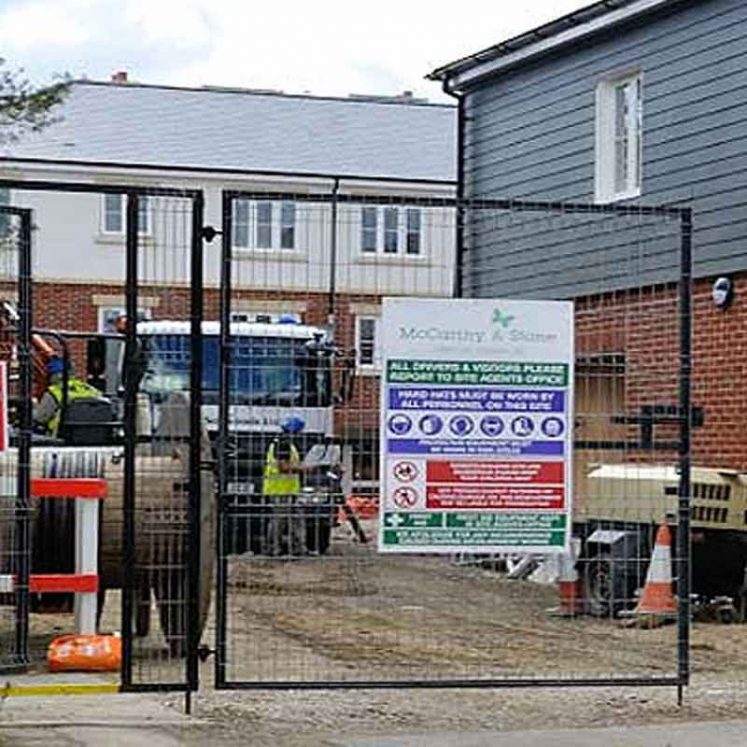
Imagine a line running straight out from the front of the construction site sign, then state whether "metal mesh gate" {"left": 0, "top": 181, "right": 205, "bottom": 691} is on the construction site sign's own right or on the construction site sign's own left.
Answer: on the construction site sign's own right

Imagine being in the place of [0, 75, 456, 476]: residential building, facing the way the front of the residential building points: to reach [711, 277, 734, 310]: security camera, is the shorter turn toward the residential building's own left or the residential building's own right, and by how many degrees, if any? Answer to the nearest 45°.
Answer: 0° — it already faces it

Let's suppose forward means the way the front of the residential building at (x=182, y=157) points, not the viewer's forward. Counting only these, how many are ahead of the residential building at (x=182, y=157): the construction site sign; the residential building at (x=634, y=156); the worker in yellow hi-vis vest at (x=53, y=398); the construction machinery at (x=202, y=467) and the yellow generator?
5

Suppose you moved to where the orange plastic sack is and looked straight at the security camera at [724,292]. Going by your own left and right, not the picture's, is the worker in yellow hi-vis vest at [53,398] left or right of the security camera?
left

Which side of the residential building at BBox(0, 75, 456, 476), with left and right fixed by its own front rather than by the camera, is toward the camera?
front

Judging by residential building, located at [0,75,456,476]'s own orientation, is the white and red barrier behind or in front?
in front

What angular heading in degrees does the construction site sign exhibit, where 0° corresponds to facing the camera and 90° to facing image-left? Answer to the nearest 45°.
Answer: approximately 0°

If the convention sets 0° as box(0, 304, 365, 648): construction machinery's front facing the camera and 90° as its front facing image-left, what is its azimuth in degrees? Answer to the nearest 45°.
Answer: approximately 315°

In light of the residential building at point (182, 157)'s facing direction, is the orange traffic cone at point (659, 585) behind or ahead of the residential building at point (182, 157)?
ahead

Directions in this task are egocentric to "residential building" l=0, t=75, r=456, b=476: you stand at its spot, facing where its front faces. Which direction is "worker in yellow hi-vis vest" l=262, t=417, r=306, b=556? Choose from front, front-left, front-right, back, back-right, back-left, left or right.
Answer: front

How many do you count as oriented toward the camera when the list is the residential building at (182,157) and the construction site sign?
2

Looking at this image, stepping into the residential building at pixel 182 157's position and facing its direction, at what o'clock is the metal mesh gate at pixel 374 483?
The metal mesh gate is roughly at 12 o'clock from the residential building.

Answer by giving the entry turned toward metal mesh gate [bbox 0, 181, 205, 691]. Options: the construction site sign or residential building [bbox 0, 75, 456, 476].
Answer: the residential building

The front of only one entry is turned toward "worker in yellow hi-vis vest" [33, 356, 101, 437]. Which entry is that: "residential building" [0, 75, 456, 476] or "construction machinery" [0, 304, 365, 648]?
the residential building

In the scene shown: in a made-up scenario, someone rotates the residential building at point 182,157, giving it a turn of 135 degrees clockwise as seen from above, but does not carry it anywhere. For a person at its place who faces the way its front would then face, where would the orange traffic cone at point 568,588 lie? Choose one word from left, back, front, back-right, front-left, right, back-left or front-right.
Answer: back-left

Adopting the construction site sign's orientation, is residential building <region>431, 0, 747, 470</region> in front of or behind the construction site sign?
behind

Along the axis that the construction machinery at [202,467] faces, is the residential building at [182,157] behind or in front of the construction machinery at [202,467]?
behind
